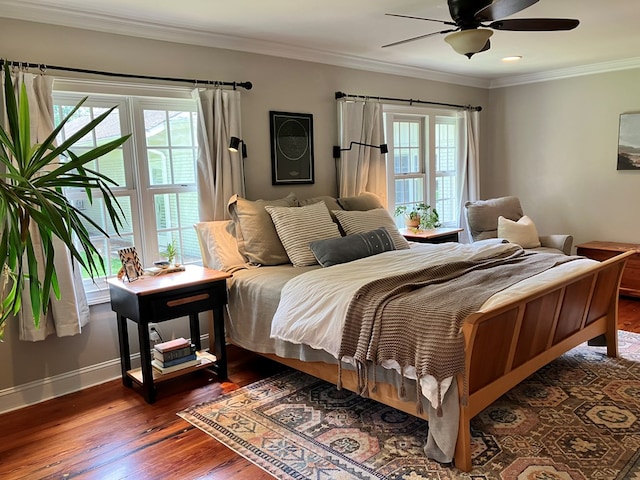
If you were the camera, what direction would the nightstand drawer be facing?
facing the viewer and to the right of the viewer

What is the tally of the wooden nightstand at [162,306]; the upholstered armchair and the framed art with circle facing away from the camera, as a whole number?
0

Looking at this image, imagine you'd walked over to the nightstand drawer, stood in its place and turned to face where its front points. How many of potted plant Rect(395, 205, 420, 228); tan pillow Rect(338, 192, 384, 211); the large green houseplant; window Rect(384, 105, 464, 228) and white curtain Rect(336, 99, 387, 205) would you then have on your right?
1

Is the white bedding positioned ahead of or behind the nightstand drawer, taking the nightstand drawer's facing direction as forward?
ahead

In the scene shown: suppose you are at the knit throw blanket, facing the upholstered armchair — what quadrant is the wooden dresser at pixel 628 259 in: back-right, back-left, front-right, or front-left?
front-right

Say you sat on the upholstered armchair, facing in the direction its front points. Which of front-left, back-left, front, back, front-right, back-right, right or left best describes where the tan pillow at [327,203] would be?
right

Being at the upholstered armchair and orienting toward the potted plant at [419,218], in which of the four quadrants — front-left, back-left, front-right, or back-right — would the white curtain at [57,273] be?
front-left

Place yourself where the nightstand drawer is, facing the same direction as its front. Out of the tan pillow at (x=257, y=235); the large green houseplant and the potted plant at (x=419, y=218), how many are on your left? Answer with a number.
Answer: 2

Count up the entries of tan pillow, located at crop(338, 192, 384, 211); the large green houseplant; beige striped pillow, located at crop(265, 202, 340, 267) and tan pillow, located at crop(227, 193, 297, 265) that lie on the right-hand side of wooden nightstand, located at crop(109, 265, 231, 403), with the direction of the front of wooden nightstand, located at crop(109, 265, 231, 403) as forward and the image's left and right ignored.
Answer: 1

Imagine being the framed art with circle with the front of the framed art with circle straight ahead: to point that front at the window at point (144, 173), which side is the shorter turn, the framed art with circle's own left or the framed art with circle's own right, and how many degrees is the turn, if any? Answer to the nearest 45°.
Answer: approximately 90° to the framed art with circle's own right

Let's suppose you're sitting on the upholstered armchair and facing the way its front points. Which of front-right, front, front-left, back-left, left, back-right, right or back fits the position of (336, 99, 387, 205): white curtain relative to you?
right

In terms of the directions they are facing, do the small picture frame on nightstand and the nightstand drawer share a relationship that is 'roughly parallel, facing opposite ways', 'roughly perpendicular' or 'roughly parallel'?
roughly parallel

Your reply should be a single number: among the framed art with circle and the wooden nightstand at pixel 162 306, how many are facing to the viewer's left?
0

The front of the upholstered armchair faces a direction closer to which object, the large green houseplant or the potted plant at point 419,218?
the large green houseplant

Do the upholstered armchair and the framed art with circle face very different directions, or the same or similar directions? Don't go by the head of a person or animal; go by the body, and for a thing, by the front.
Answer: same or similar directions
